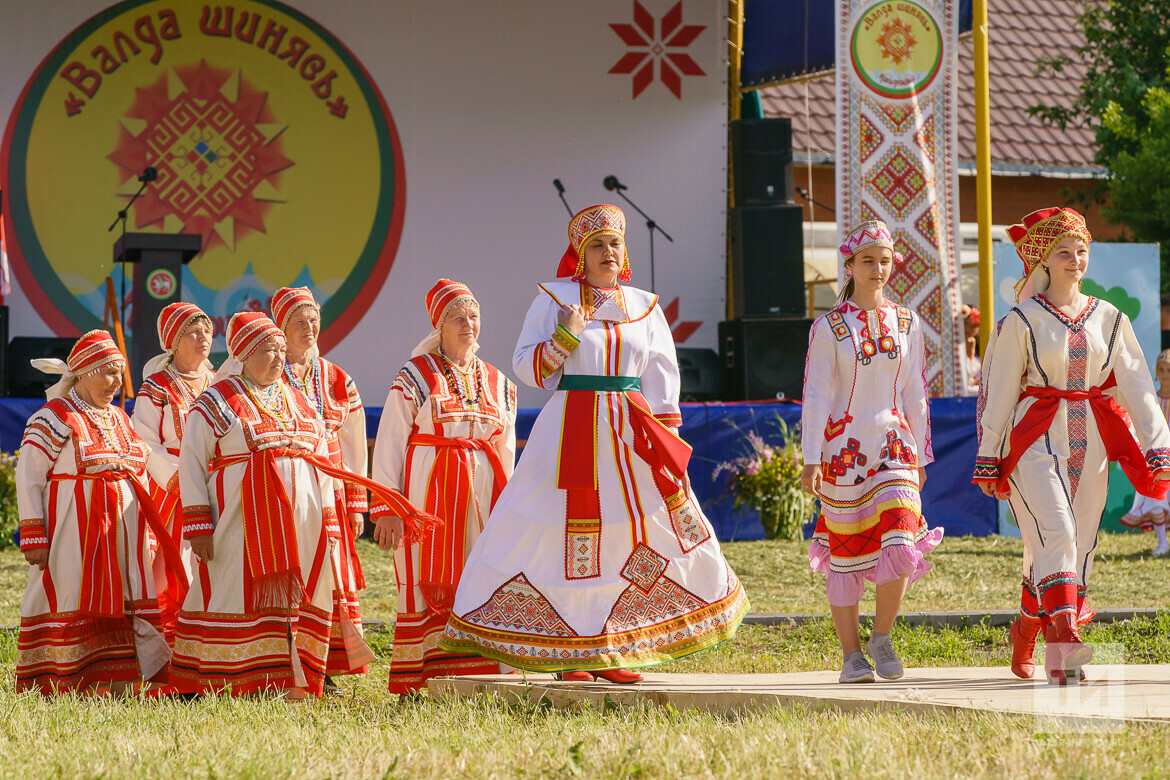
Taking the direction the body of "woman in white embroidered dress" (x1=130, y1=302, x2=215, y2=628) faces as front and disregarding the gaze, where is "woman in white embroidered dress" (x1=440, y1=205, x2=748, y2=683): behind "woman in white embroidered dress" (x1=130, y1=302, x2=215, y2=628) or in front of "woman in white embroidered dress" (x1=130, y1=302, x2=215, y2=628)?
in front

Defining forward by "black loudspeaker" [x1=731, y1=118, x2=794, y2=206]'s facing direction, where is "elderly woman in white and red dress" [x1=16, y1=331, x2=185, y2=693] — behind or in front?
in front

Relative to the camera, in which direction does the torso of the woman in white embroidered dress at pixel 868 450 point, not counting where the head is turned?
toward the camera

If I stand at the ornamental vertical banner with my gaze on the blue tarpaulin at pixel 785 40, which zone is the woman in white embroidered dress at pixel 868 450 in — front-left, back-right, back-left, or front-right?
back-left

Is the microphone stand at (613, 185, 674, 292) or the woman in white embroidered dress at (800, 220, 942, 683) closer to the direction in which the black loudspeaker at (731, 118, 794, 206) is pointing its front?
the woman in white embroidered dress

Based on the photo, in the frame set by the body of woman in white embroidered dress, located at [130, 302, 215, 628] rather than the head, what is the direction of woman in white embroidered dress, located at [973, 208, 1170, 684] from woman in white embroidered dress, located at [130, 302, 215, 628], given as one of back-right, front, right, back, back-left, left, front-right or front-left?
front

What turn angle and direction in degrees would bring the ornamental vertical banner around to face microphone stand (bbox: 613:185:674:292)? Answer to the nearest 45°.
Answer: approximately 135° to its right

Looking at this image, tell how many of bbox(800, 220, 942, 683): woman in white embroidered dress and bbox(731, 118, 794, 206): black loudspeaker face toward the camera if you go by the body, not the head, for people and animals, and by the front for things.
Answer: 2

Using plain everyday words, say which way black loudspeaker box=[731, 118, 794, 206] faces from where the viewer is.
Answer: facing the viewer

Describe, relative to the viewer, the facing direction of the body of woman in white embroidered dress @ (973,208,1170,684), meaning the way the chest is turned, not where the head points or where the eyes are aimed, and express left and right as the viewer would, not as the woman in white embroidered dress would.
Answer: facing the viewer and to the right of the viewer

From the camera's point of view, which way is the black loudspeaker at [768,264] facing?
toward the camera

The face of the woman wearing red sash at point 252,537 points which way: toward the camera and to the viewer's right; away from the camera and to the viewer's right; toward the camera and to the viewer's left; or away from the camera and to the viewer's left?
toward the camera and to the viewer's right
